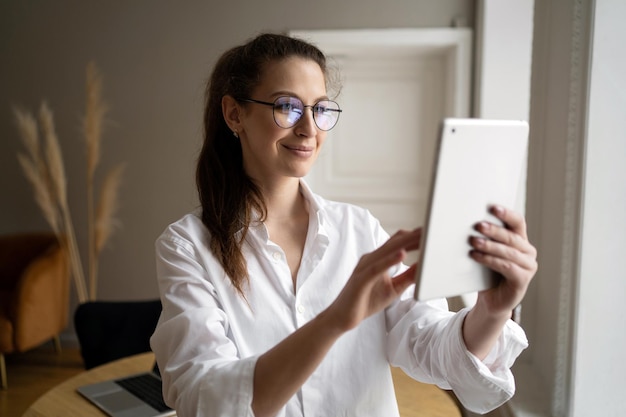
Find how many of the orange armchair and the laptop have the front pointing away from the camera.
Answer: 0

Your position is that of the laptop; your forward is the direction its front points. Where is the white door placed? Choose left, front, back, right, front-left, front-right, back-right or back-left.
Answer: back

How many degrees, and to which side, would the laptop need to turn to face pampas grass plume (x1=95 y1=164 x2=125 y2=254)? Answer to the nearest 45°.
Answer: approximately 135° to its right

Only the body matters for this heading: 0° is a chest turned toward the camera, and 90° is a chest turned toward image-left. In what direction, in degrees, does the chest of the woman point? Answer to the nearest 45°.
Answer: approximately 315°

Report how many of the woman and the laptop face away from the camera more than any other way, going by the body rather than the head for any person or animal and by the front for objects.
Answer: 0

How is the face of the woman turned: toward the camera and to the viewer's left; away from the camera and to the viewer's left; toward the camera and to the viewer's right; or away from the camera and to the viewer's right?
toward the camera and to the viewer's right

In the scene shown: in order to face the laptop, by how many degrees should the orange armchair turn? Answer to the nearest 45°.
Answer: approximately 45° to its left

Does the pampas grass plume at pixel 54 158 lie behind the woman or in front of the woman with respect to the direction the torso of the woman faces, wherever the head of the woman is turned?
behind

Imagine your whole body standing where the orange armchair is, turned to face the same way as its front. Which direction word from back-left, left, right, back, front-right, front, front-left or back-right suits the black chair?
front-left
